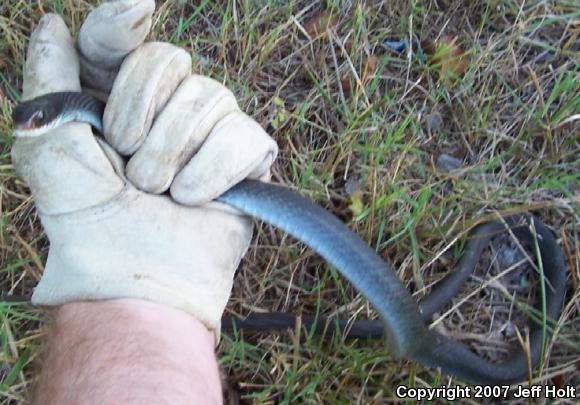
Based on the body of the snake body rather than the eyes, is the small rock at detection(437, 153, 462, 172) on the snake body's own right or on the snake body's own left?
on the snake body's own right

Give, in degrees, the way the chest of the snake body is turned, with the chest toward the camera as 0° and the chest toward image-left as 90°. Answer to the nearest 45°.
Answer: approximately 90°

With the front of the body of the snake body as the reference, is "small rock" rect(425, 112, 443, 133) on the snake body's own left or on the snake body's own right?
on the snake body's own right
